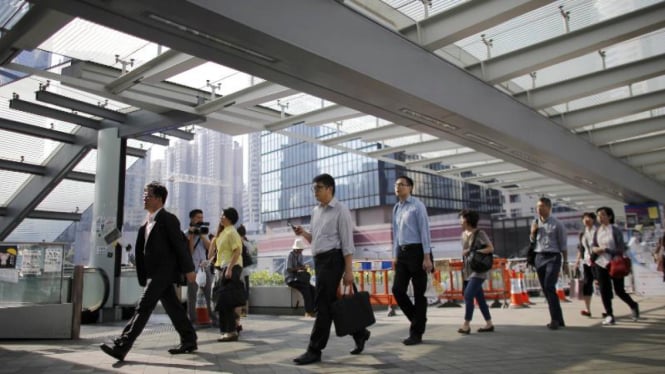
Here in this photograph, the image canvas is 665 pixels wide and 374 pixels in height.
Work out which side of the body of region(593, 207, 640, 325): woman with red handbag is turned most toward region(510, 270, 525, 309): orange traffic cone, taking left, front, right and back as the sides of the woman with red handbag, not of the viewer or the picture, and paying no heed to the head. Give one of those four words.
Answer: right

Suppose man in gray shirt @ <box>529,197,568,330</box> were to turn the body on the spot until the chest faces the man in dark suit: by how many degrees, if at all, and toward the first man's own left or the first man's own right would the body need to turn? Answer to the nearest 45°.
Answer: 0° — they already face them

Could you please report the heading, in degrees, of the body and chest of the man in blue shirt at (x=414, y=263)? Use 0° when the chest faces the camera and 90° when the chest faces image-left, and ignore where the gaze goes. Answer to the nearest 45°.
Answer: approximately 45°

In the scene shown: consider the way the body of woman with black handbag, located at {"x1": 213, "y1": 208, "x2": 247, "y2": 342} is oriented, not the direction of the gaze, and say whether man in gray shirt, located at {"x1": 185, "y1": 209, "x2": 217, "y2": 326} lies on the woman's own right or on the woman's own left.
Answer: on the woman's own right

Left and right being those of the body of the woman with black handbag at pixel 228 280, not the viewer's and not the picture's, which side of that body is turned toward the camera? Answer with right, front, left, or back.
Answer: left

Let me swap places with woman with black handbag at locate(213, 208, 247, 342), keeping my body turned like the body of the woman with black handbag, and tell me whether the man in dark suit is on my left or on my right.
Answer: on my left

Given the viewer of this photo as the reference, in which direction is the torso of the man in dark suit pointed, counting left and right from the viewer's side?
facing to the left of the viewer

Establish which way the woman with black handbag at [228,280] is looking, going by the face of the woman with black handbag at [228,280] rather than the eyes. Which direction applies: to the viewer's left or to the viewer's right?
to the viewer's left
